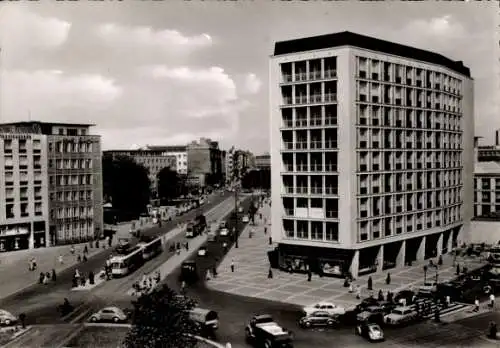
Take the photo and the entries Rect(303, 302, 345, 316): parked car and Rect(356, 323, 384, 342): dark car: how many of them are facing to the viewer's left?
1

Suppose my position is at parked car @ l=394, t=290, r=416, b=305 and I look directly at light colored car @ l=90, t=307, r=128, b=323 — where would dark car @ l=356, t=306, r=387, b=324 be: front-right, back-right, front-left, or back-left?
front-left

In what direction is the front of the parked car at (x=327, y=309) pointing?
to the viewer's left

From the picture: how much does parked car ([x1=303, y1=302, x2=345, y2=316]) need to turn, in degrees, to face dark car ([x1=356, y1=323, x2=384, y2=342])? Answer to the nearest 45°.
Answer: approximately 135° to its left

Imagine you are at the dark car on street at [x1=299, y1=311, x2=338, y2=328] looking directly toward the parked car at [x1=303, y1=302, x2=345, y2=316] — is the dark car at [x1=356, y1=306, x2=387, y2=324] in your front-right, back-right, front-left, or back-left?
front-right

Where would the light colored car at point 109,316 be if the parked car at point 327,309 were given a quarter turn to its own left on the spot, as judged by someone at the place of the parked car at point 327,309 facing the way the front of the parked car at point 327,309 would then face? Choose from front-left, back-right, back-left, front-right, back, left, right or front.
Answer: right

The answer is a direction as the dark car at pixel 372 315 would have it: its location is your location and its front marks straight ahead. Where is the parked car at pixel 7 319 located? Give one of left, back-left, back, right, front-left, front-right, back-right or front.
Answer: front-right

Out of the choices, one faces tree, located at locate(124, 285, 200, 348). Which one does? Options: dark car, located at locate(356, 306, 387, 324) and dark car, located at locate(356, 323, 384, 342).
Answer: dark car, located at locate(356, 306, 387, 324)

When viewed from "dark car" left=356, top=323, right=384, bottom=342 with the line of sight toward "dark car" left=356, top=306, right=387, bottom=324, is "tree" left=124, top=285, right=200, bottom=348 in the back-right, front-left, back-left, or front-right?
back-left

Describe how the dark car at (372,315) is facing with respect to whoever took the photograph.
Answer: facing the viewer and to the left of the viewer

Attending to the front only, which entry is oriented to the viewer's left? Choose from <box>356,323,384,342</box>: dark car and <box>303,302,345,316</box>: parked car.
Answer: the parked car

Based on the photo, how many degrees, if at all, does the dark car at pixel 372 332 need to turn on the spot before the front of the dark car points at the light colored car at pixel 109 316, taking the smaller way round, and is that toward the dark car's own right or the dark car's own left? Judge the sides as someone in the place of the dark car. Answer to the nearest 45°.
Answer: approximately 135° to the dark car's own right

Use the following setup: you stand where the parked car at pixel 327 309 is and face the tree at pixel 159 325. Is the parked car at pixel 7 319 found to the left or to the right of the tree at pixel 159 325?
right

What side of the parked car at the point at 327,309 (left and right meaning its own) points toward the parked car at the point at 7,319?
front

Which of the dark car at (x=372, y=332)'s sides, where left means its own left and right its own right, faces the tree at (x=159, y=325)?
left

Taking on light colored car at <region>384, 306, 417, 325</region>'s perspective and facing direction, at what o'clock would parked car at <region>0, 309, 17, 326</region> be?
The parked car is roughly at 1 o'clock from the light colored car.
